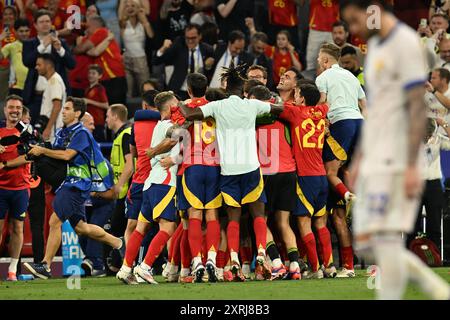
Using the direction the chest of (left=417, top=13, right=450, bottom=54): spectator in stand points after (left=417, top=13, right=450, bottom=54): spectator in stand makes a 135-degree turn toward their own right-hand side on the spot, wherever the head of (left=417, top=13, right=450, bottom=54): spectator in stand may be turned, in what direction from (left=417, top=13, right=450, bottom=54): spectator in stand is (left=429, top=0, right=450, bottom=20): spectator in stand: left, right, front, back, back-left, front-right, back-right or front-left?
front

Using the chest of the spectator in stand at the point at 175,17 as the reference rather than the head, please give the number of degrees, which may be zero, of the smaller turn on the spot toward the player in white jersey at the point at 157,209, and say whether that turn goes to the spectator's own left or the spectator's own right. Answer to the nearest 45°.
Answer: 0° — they already face them
